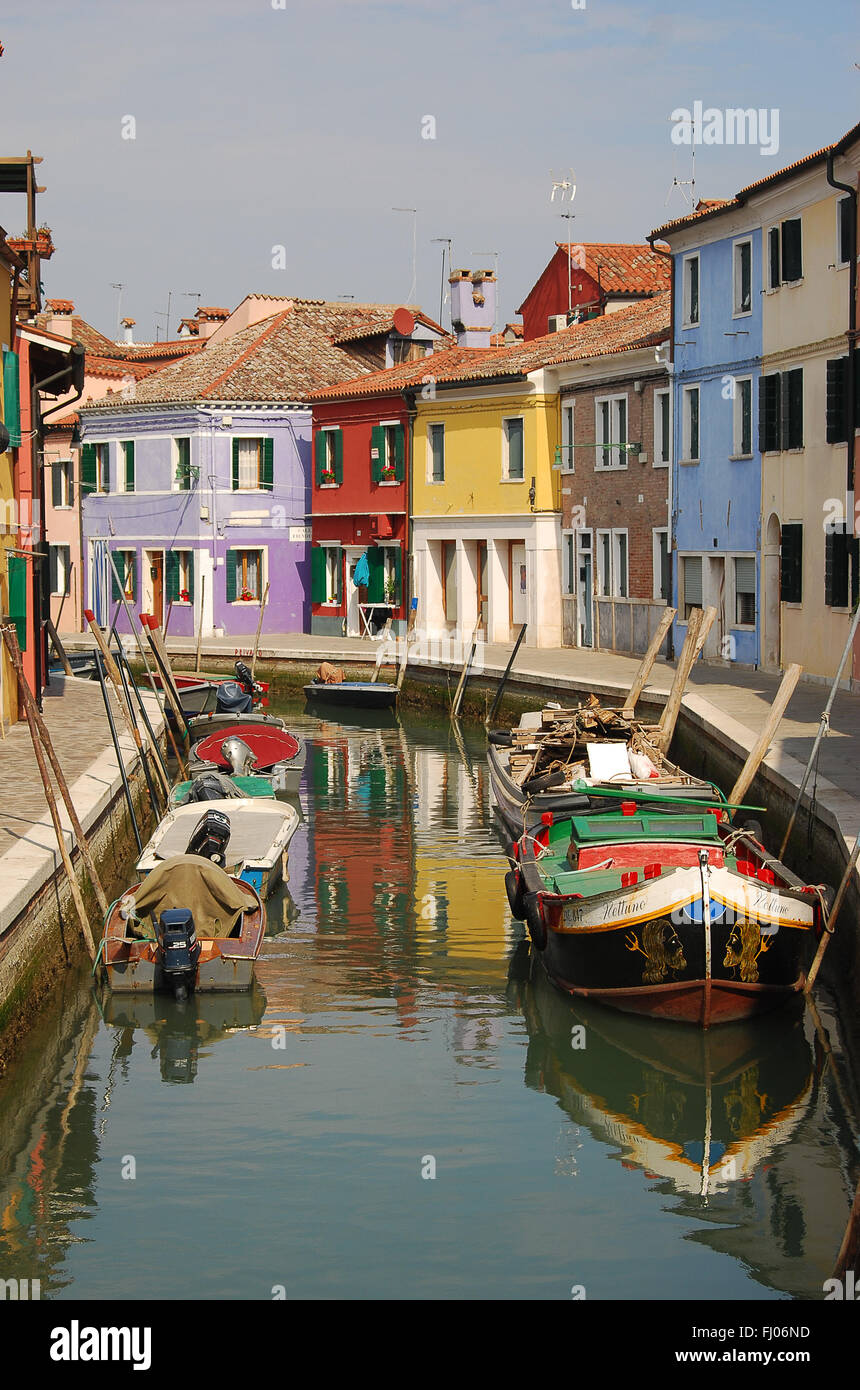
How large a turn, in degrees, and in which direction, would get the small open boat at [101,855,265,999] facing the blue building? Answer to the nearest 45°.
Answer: approximately 45° to its right

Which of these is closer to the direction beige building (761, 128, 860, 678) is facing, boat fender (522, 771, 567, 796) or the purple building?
the boat fender

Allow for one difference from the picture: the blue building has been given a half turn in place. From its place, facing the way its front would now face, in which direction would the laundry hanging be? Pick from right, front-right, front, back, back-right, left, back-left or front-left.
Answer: left

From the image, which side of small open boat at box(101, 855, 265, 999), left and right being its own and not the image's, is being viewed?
back

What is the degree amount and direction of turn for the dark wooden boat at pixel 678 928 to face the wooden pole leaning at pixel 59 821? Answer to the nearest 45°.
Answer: approximately 90° to its right

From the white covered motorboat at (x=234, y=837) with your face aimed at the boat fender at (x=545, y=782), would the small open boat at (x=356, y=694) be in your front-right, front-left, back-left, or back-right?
front-left

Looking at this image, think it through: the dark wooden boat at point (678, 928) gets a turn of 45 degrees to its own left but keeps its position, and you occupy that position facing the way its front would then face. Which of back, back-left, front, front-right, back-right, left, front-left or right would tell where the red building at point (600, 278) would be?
back-left

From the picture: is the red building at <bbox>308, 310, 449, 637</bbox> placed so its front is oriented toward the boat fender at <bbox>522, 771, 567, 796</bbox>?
yes

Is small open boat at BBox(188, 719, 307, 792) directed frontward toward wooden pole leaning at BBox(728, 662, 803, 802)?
no

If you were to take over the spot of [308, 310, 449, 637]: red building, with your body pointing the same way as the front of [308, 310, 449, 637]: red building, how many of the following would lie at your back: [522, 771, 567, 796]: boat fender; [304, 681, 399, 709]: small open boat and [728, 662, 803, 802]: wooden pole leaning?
0

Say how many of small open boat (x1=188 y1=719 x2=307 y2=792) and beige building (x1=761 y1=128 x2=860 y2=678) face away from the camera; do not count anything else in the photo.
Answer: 1

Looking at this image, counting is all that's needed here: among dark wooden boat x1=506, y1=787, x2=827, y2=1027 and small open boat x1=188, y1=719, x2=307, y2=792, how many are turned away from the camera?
1

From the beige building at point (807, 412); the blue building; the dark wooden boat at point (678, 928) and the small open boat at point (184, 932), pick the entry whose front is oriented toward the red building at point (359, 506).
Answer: the small open boat

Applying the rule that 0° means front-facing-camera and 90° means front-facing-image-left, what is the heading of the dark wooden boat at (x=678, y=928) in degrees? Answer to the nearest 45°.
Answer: approximately 0°

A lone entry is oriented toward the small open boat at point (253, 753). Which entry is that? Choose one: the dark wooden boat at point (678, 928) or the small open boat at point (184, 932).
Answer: the small open boat at point (184, 932)

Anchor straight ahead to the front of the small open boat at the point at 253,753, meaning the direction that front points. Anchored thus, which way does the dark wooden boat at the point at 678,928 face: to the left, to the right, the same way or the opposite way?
the opposite way

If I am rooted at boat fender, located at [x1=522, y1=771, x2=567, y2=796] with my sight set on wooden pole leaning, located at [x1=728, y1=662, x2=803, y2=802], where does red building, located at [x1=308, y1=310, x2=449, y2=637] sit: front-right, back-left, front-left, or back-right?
back-left

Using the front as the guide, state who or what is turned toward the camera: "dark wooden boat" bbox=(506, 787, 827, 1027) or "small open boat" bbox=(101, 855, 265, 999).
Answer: the dark wooden boat

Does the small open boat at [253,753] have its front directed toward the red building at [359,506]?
yes

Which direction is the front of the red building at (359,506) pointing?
toward the camera

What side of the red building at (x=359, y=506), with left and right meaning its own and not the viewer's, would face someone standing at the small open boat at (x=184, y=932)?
front

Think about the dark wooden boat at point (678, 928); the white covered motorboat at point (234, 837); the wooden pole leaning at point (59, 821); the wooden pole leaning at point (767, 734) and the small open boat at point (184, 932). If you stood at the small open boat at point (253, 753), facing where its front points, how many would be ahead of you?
0

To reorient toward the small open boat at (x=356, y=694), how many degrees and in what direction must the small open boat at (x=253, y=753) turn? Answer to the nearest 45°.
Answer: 0° — it already faces it
